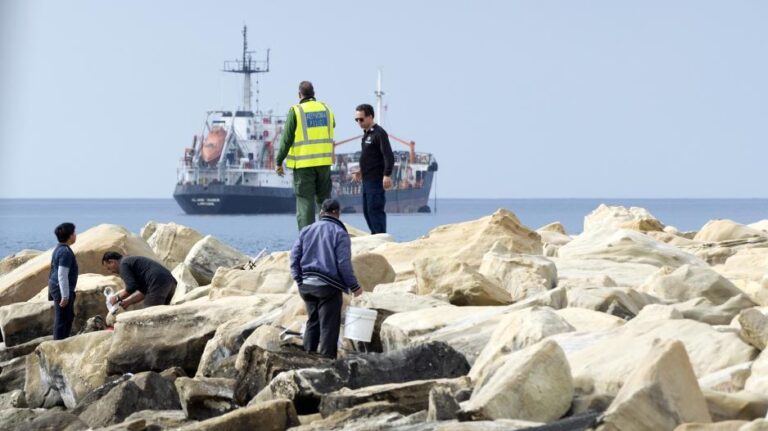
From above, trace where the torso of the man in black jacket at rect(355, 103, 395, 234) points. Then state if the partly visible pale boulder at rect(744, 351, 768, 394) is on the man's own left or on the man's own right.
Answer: on the man's own left

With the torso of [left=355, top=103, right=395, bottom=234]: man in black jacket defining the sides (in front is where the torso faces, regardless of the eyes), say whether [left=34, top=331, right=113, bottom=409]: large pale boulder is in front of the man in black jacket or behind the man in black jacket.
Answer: in front

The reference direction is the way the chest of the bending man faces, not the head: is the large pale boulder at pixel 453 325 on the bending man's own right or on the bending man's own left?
on the bending man's own left

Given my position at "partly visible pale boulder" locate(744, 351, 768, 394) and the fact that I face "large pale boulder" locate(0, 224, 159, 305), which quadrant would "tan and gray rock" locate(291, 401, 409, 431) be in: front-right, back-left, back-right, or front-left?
front-left

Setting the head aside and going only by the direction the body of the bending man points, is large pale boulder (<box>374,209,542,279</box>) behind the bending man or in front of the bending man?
behind

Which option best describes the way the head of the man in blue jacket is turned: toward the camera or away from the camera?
away from the camera

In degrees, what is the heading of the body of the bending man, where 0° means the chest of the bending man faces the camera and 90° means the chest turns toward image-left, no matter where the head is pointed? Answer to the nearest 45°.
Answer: approximately 90°

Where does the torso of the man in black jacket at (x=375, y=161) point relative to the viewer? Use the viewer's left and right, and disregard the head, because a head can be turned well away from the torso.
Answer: facing the viewer and to the left of the viewer

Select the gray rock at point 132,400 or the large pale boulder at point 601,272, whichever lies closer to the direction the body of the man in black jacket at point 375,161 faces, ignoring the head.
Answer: the gray rock

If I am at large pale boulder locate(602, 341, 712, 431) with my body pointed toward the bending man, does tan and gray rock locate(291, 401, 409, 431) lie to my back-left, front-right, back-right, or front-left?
front-left

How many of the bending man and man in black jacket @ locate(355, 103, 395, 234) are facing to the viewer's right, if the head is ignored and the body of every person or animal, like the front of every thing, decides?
0
